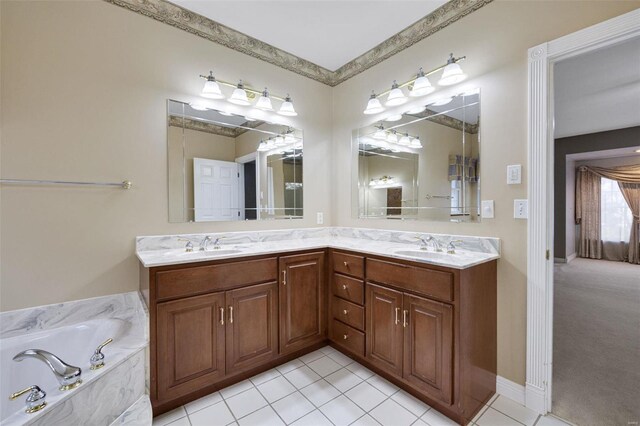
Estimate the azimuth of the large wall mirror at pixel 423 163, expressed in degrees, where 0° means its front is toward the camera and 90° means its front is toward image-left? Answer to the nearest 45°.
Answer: approximately 45°

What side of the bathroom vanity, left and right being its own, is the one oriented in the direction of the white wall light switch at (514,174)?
left

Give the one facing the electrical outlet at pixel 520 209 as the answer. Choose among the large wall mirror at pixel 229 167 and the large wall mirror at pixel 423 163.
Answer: the large wall mirror at pixel 229 167

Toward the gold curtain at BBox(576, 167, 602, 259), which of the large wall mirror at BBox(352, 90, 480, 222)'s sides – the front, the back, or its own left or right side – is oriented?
back

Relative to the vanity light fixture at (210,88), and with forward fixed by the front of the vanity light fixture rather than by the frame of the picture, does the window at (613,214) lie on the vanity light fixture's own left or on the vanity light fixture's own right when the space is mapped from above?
on the vanity light fixture's own left

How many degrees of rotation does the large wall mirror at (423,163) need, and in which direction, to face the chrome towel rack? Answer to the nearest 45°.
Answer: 0° — it already faces it

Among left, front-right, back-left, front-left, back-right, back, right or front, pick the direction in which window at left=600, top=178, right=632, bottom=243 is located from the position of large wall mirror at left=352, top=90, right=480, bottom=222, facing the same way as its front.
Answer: back

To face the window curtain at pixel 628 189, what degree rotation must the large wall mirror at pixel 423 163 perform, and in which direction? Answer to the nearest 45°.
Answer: approximately 180°

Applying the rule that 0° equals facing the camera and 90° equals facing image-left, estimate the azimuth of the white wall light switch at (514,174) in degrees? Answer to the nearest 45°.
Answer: approximately 45°
